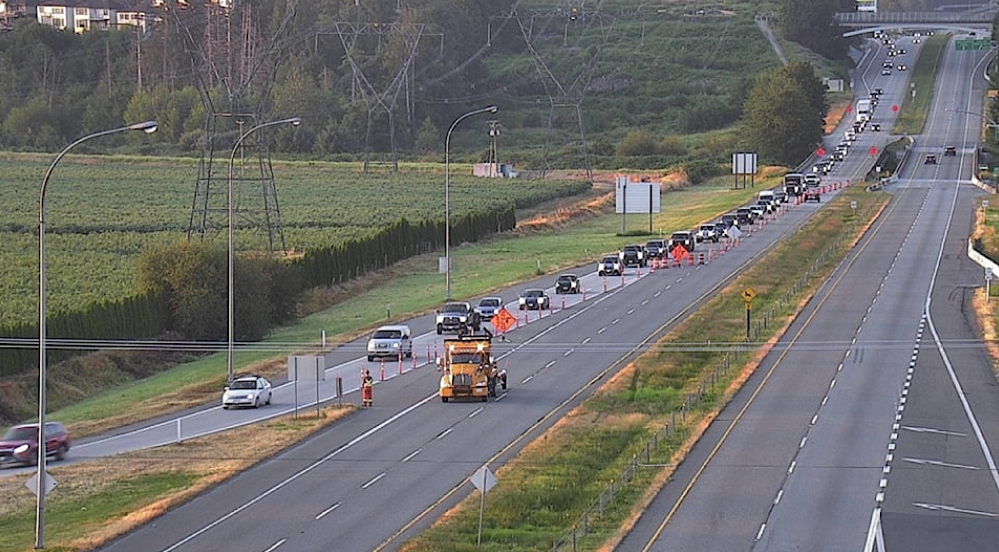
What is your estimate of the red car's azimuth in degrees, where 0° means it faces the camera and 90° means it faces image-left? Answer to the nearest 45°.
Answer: approximately 45°
